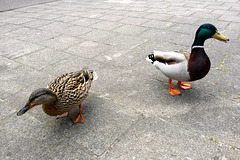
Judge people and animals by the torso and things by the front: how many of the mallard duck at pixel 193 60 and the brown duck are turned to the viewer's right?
1

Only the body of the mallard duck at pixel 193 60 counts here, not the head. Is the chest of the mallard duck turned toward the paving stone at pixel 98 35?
no

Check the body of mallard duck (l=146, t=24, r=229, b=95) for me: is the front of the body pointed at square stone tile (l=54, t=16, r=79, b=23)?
no

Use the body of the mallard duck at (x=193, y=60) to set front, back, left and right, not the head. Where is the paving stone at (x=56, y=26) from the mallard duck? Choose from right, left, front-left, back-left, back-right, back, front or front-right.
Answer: back-left

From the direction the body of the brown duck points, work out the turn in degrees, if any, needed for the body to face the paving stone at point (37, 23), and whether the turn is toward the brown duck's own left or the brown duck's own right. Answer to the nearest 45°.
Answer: approximately 135° to the brown duck's own right

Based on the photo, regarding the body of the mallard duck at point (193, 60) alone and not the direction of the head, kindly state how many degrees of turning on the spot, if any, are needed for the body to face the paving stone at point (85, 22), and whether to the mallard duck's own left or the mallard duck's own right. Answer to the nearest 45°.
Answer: approximately 135° to the mallard duck's own left

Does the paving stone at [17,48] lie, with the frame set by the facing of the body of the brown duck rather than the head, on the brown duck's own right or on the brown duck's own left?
on the brown duck's own right

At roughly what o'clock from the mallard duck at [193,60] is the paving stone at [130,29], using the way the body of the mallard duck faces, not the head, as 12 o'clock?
The paving stone is roughly at 8 o'clock from the mallard duck.

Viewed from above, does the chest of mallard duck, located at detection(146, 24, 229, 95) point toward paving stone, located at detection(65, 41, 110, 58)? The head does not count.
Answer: no

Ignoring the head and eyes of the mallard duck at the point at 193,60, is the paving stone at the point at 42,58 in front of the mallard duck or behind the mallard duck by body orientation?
behind

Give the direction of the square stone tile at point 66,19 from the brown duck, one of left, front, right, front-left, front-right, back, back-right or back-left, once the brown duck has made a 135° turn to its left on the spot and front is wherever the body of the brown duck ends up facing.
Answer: left

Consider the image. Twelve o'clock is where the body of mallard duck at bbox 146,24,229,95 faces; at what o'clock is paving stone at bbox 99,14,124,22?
The paving stone is roughly at 8 o'clock from the mallard duck.

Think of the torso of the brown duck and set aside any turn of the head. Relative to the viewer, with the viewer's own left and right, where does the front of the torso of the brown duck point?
facing the viewer and to the left of the viewer

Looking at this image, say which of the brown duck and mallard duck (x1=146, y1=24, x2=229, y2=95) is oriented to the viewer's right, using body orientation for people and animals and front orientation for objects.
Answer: the mallard duck

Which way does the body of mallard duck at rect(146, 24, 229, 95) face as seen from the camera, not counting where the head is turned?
to the viewer's right

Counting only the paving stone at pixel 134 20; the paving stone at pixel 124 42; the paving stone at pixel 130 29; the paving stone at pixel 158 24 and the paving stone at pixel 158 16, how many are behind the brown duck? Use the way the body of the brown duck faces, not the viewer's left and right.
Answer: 5

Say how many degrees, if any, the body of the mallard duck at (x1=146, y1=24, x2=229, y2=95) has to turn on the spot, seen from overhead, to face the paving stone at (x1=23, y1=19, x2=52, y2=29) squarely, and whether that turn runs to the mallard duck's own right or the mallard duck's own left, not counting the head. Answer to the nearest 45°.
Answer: approximately 135° to the mallard duck's own left

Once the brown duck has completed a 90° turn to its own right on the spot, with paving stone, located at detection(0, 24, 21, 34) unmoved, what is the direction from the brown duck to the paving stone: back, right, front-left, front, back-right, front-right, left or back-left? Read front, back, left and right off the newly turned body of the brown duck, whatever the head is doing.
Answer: front-right

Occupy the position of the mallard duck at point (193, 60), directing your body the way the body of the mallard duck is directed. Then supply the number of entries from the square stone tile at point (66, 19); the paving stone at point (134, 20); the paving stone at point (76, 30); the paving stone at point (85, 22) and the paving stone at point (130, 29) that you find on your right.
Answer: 0
